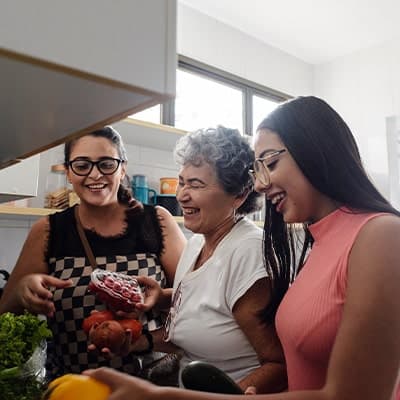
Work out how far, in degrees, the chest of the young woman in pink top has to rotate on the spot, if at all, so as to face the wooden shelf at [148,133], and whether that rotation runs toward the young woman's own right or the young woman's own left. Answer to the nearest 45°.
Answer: approximately 45° to the young woman's own right

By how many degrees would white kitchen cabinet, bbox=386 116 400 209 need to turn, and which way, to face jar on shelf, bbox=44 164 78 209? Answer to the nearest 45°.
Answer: approximately 45° to its left

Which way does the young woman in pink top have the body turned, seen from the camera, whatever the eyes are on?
to the viewer's left

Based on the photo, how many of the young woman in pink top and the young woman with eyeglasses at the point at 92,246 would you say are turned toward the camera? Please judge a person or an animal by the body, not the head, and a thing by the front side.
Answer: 1

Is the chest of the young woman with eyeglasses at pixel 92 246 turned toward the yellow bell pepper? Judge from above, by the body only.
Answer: yes

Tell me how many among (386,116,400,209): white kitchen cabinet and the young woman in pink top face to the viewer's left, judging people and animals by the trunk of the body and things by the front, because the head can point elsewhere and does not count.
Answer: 2

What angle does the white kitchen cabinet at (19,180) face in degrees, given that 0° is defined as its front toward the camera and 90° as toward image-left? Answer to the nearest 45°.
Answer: approximately 315°

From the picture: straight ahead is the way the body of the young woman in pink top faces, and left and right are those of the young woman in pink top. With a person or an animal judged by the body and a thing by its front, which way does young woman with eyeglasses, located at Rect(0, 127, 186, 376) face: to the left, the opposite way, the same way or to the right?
to the left

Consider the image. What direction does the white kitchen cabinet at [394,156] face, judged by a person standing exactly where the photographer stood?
facing to the left of the viewer
